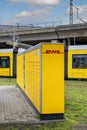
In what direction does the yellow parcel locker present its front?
to the viewer's left
